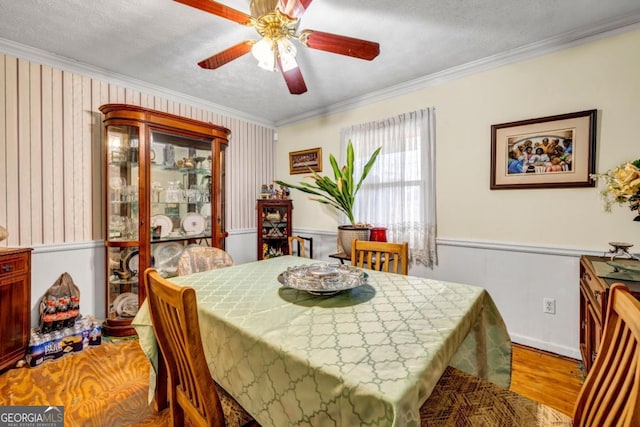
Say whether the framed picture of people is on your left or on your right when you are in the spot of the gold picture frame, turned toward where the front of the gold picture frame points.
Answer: on your left

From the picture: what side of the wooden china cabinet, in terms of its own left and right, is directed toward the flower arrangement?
front

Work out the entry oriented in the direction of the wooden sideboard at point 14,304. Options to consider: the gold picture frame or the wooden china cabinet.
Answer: the gold picture frame

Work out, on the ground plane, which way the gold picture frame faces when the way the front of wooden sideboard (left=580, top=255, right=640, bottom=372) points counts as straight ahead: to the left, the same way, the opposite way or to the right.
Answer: to the left

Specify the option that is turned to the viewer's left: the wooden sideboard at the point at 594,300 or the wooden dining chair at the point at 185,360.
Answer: the wooden sideboard

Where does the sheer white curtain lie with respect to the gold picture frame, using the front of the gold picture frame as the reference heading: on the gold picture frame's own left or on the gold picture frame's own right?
on the gold picture frame's own left

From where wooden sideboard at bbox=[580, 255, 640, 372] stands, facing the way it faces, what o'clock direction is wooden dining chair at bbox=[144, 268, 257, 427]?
The wooden dining chair is roughly at 10 o'clock from the wooden sideboard.

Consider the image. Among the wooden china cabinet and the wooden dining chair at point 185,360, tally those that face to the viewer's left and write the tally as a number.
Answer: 0

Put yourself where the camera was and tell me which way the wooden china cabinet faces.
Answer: facing the viewer and to the right of the viewer

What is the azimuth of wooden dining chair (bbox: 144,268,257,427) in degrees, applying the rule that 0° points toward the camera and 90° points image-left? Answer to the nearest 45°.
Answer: approximately 225°

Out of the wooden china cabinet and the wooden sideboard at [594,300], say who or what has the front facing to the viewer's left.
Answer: the wooden sideboard

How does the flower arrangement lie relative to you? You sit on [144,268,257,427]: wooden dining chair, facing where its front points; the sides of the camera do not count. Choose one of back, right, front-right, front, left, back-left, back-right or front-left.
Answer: front-right

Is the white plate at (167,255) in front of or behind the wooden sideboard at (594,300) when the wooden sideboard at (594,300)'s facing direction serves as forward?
in front

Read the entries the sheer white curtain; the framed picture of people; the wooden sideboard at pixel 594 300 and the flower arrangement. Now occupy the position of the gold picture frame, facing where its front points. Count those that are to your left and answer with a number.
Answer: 4

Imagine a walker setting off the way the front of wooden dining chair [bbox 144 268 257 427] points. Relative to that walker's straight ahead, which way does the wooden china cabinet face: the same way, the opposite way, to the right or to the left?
to the right

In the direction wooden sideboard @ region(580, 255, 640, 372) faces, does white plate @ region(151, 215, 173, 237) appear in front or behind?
in front

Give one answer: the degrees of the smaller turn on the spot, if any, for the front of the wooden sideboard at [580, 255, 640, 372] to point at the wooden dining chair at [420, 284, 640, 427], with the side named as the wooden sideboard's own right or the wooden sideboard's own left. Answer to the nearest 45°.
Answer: approximately 90° to the wooden sideboard's own left

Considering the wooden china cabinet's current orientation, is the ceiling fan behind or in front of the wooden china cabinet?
in front

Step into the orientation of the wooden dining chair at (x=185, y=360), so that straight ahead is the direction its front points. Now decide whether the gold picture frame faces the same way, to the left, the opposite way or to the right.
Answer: the opposite way

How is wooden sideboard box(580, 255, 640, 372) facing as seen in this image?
to the viewer's left
